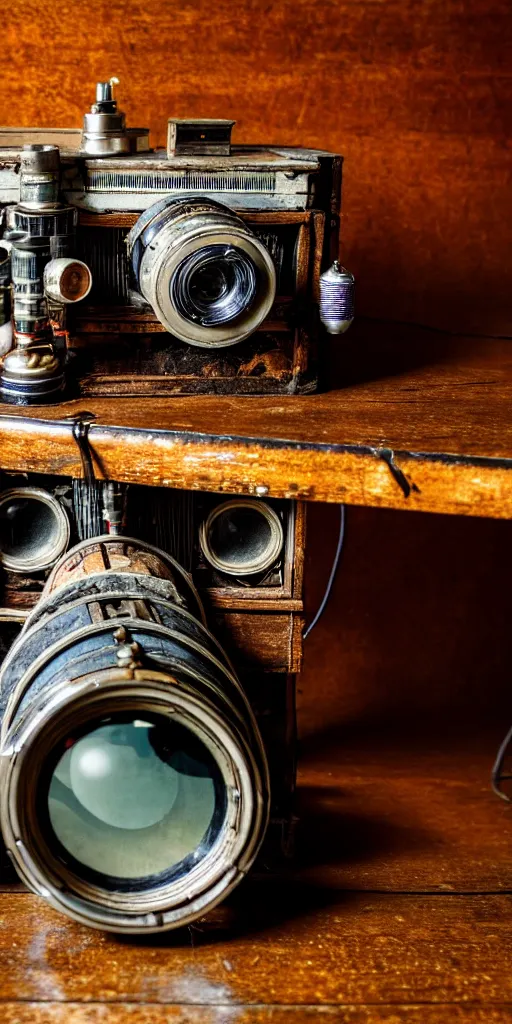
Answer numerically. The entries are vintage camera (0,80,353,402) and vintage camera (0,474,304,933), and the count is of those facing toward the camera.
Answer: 2

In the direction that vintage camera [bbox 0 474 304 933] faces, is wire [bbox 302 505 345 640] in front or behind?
behind

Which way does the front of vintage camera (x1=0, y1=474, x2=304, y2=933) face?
toward the camera

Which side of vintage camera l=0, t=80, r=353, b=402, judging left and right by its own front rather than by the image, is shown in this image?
front

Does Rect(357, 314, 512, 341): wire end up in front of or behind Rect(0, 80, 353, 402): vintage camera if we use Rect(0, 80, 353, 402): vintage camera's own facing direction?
behind

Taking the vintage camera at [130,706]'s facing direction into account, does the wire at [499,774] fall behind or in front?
behind
